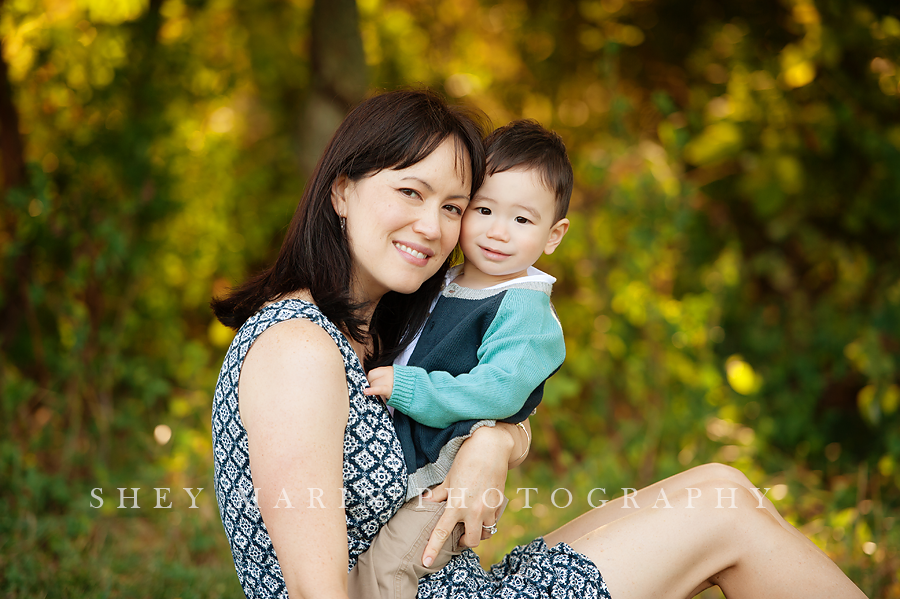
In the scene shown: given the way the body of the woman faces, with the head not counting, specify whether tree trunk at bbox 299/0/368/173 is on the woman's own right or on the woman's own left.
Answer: on the woman's own left

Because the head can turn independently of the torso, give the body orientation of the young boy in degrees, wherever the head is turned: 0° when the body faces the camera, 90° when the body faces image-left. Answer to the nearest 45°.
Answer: approximately 45°

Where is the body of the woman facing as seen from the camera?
to the viewer's right
